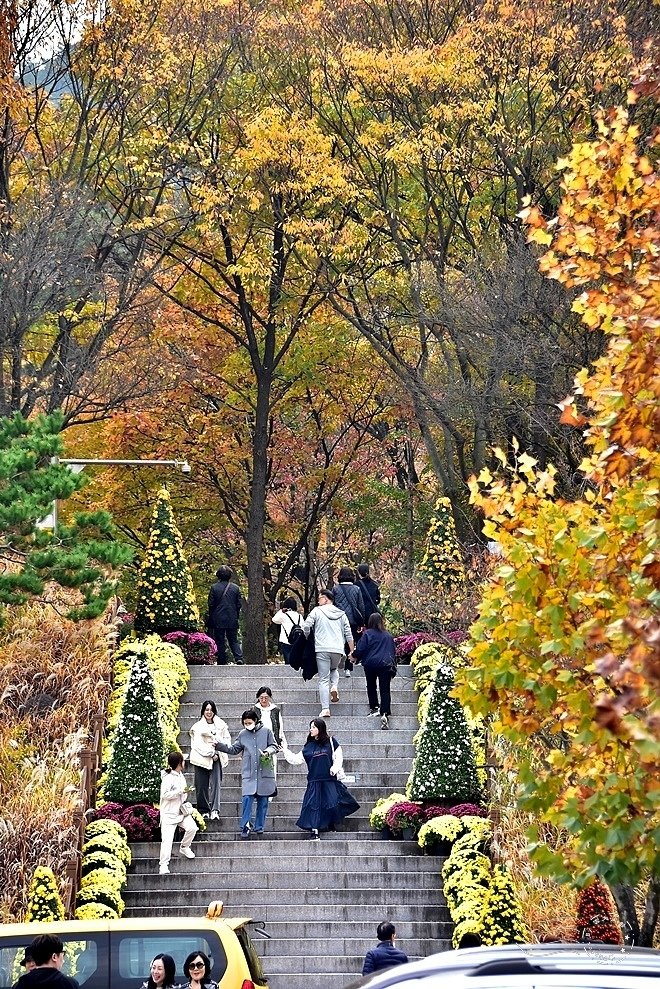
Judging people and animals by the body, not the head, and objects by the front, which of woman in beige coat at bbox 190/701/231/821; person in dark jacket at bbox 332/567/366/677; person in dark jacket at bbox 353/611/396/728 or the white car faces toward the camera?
the woman in beige coat

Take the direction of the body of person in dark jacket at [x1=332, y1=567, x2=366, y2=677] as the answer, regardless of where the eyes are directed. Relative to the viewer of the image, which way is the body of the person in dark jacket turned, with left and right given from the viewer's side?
facing away from the viewer

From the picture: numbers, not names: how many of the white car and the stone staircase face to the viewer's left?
1

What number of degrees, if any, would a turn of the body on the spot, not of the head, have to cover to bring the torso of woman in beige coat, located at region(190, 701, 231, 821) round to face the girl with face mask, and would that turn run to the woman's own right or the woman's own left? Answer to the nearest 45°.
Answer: approximately 45° to the woman's own left

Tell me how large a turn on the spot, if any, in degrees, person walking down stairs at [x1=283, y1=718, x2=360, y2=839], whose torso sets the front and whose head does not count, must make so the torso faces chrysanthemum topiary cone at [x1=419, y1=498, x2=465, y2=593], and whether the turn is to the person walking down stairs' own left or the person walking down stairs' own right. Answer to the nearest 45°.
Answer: approximately 135° to the person walking down stairs' own right

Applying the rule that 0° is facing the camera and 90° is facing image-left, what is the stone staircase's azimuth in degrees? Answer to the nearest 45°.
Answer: approximately 0°

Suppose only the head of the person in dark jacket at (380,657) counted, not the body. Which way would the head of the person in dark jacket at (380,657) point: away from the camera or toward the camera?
away from the camera

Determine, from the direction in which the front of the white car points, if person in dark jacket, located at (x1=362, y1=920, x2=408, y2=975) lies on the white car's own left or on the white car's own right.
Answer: on the white car's own right

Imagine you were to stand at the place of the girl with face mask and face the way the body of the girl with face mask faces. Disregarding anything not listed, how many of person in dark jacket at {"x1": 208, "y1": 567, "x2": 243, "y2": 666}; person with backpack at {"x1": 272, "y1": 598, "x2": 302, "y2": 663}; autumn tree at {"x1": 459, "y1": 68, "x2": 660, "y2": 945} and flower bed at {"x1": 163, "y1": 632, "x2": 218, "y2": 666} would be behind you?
3

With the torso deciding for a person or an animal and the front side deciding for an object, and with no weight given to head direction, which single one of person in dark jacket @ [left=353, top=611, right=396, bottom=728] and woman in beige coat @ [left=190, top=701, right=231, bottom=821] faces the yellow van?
the woman in beige coat

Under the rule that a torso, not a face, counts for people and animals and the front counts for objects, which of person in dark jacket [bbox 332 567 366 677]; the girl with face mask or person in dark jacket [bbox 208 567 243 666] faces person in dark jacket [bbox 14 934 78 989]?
the girl with face mask
